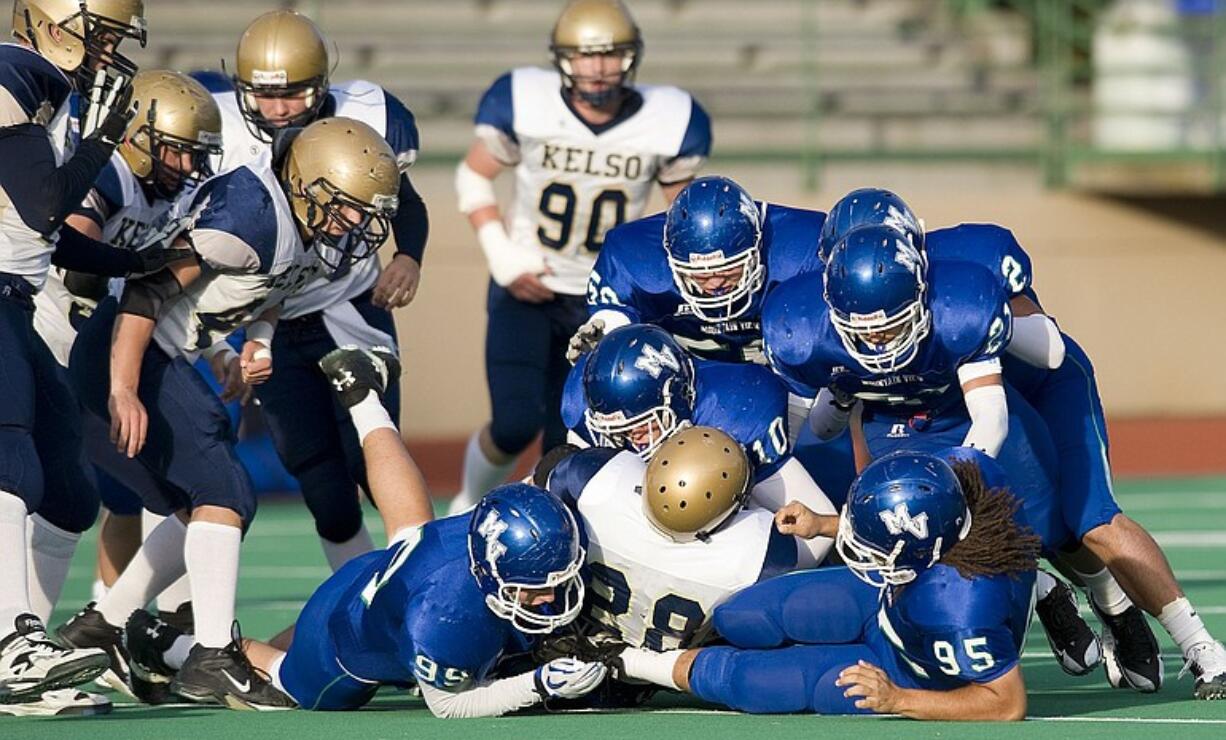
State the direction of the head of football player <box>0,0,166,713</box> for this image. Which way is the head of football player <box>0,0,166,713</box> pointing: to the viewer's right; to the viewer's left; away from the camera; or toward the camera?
to the viewer's right

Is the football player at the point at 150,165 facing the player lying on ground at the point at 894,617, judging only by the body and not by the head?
yes

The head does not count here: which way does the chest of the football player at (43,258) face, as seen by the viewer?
to the viewer's right

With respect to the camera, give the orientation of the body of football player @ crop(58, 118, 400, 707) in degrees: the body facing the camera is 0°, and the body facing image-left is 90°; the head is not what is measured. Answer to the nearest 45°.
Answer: approximately 315°

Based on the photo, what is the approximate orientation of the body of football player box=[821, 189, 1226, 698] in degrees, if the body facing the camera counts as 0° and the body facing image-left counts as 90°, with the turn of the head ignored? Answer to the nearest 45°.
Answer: approximately 45°

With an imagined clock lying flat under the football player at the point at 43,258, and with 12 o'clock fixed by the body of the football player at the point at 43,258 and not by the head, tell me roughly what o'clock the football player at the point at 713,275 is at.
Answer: the football player at the point at 713,275 is roughly at 12 o'clock from the football player at the point at 43,258.
